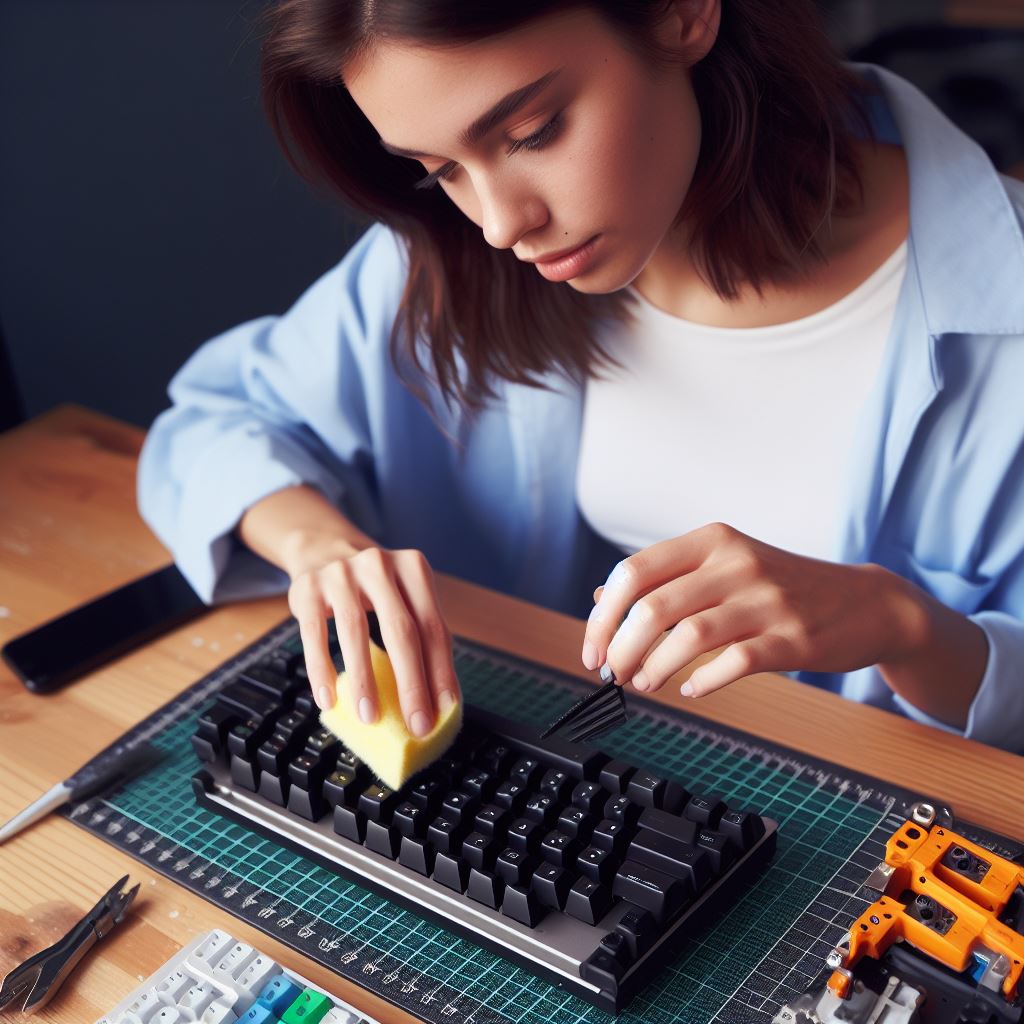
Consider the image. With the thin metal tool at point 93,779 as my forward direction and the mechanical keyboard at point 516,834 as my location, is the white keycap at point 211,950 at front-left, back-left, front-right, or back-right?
front-left

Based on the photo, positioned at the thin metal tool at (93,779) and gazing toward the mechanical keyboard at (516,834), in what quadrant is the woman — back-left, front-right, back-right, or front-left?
front-left

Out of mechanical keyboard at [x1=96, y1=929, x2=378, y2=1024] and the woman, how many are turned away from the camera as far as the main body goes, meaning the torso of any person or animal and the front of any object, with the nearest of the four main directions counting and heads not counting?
0

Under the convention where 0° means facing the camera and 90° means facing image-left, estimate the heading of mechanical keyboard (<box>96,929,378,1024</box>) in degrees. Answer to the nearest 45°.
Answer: approximately 45°

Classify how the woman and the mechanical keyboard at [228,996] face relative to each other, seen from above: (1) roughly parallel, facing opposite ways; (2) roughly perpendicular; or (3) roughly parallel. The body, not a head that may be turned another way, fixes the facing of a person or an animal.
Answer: roughly parallel

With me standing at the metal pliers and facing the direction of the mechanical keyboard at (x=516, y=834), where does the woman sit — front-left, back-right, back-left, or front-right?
front-left

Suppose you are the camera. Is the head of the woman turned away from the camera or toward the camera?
toward the camera

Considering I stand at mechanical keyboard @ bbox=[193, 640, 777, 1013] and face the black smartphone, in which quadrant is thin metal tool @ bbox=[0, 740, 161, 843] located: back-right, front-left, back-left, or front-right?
front-left
